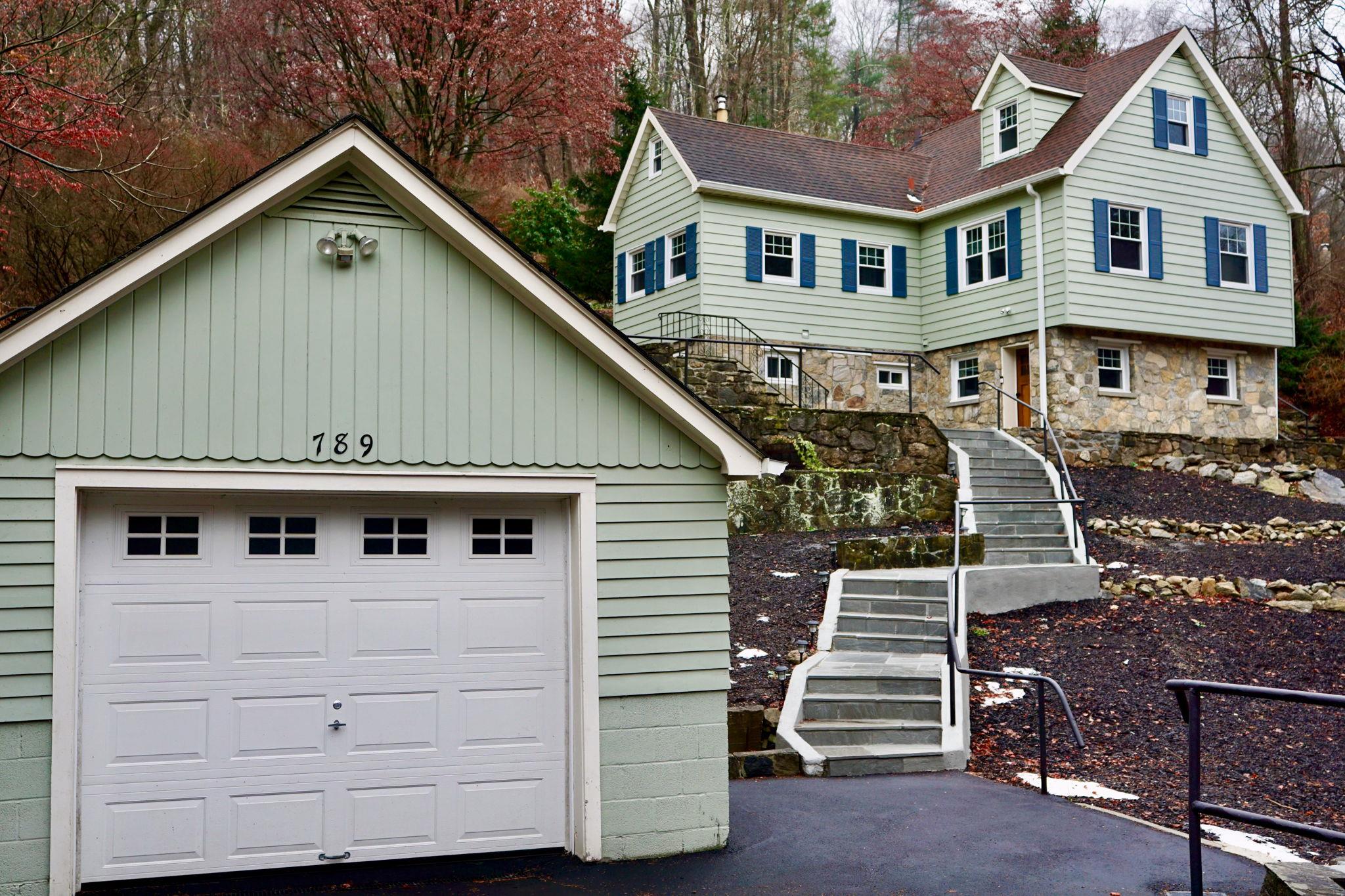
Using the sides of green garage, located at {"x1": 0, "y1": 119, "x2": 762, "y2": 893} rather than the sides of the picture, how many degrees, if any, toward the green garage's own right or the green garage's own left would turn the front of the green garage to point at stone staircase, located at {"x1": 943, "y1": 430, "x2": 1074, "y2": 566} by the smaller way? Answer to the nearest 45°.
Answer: approximately 135° to the green garage's own left

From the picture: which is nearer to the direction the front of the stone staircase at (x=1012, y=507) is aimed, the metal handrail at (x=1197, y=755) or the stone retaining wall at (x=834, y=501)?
the metal handrail

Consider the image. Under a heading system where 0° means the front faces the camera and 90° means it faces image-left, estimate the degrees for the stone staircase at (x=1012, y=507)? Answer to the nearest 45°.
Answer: approximately 0°

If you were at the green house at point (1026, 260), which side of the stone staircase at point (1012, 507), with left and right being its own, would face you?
back

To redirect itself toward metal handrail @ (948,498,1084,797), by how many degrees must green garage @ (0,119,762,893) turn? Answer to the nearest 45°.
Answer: approximately 90° to its left

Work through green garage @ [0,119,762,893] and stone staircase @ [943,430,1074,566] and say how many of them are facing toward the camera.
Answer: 2

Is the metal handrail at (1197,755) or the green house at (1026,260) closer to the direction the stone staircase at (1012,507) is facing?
the metal handrail

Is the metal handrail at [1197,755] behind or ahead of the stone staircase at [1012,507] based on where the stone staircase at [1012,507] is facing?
ahead

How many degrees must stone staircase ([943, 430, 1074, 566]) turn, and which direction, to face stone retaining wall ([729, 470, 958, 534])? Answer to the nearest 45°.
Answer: approximately 90° to its right

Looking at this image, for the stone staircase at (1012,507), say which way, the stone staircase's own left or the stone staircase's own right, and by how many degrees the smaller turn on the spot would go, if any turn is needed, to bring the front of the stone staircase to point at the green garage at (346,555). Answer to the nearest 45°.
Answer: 0° — it already faces it

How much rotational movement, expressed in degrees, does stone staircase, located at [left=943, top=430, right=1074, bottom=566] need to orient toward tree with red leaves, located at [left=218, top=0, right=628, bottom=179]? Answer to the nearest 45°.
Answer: approximately 90° to its right

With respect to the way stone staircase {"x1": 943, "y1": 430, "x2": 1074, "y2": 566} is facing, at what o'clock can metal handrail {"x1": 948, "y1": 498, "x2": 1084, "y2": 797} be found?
The metal handrail is roughly at 12 o'clock from the stone staircase.

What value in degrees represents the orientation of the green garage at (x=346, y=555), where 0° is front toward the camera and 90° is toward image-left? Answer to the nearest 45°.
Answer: approximately 0°

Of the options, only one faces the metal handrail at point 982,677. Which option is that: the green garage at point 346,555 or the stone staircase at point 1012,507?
the stone staircase

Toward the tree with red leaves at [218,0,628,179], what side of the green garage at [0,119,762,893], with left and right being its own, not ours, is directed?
back
